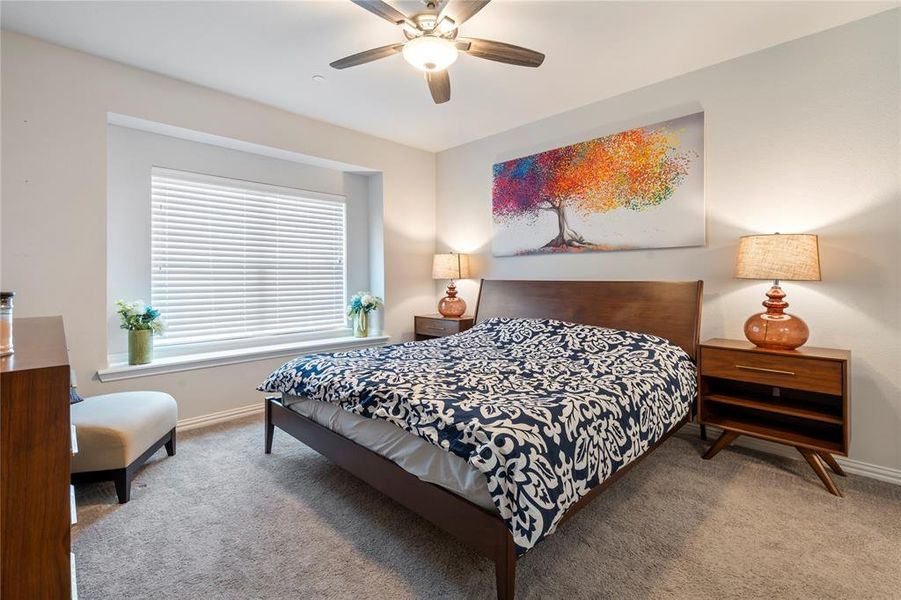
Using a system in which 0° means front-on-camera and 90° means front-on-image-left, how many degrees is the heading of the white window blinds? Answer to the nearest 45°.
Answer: approximately 315°

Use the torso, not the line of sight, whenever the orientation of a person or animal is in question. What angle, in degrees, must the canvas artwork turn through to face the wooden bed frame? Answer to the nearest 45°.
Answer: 0° — it already faces it

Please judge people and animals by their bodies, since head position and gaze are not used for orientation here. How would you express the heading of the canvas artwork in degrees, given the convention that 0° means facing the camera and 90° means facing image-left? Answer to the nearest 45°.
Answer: approximately 45°

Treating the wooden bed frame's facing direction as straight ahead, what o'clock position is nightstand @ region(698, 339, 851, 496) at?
The nightstand is roughly at 8 o'clock from the wooden bed frame.

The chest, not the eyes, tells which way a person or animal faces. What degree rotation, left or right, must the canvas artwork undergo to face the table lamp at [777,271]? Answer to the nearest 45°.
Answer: approximately 90° to its left

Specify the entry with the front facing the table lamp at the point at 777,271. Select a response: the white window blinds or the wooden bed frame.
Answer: the white window blinds

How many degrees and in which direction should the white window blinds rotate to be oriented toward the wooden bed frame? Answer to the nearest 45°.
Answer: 0° — it already faces it
